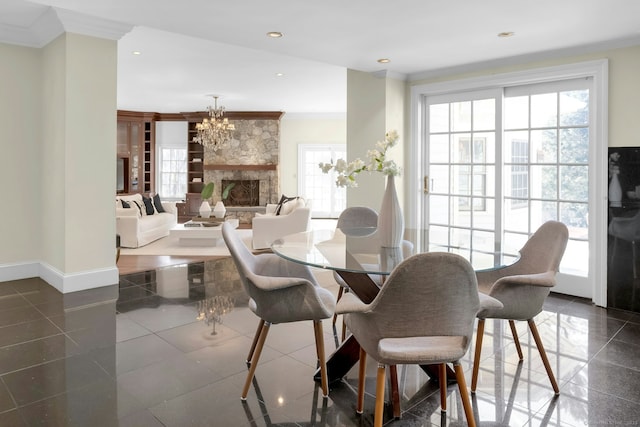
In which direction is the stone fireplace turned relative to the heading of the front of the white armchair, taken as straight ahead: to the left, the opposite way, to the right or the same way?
to the left

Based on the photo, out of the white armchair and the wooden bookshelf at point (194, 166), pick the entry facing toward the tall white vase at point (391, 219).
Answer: the wooden bookshelf

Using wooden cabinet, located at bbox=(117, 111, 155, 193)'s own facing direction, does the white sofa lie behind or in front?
in front

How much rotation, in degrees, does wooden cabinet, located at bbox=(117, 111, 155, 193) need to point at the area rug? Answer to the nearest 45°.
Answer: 0° — it already faces it

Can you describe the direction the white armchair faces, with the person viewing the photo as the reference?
facing to the left of the viewer

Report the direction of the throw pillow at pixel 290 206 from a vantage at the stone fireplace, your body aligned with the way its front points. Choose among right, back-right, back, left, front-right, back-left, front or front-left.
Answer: front

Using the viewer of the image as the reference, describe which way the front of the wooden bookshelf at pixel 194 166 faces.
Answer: facing the viewer

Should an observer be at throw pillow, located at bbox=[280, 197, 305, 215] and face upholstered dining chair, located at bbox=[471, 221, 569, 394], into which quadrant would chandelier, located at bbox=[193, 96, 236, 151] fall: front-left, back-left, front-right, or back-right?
back-right

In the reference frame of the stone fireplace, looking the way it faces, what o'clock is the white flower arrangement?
The white flower arrangement is roughly at 12 o'clock from the stone fireplace.

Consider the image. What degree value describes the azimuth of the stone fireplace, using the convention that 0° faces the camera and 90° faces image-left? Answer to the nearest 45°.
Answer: approximately 0°

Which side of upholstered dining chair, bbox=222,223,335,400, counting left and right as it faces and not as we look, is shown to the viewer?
right

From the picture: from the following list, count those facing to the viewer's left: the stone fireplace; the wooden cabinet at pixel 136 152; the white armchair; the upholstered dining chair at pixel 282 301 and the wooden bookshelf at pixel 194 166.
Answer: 1

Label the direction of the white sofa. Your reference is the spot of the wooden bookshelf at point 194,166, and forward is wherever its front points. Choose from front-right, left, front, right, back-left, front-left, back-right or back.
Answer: front

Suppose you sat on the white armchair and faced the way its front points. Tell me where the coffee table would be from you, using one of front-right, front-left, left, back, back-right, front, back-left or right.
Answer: front

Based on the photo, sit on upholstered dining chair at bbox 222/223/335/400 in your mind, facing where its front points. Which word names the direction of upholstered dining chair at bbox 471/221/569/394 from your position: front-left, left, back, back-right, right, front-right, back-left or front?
front
